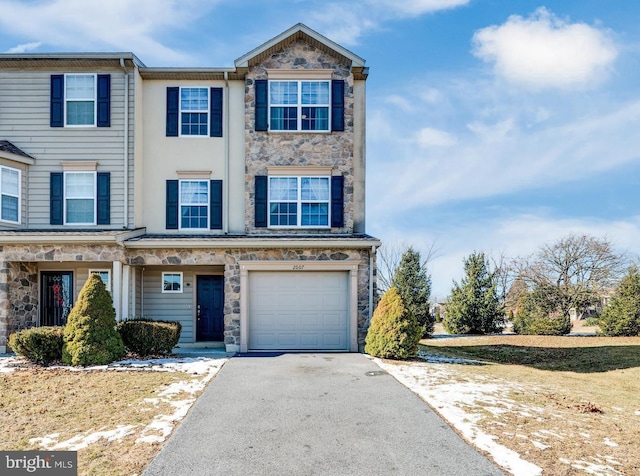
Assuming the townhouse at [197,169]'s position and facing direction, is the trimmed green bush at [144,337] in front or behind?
in front

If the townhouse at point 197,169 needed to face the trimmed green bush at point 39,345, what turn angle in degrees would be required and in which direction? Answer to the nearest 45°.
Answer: approximately 45° to its right

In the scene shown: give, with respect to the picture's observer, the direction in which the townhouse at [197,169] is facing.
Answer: facing the viewer

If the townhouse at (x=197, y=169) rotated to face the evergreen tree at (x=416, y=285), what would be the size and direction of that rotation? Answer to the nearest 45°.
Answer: approximately 135° to its left
